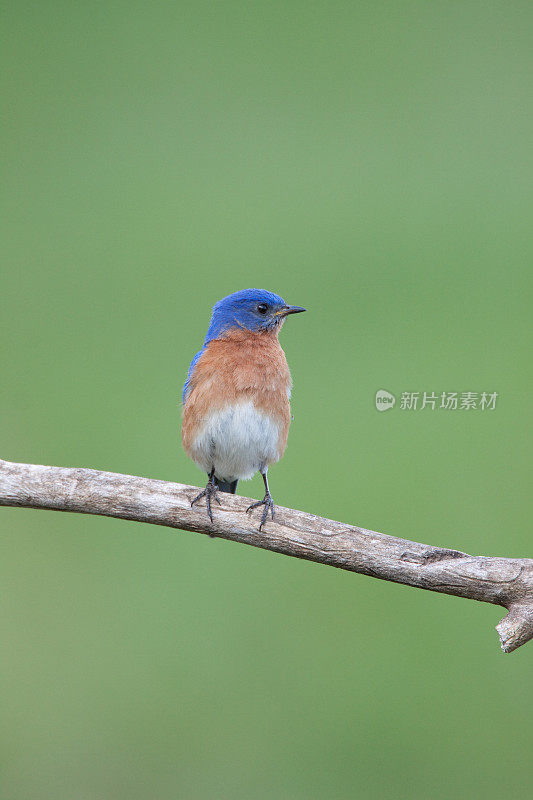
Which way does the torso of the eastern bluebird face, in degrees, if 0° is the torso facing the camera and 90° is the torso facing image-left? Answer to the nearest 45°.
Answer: approximately 0°
